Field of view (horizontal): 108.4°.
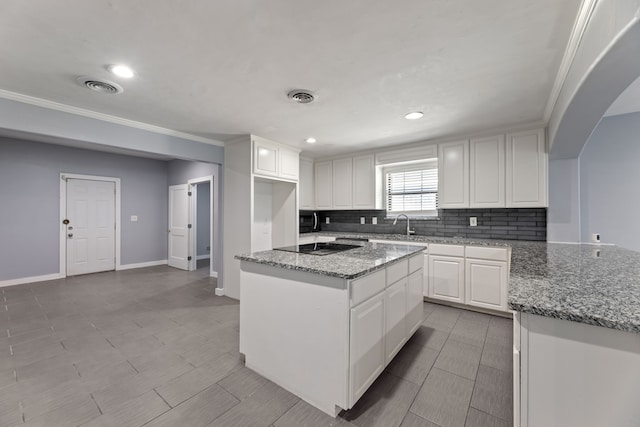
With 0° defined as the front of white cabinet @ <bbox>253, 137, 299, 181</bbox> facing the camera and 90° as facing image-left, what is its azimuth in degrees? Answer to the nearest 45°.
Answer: approximately 315°

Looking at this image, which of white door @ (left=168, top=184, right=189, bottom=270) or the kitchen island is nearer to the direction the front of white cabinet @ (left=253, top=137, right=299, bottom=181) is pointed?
the kitchen island

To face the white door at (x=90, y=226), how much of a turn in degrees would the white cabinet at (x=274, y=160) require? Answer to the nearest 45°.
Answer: approximately 180°

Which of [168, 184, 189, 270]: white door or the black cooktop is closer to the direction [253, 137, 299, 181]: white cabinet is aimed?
the black cooktop

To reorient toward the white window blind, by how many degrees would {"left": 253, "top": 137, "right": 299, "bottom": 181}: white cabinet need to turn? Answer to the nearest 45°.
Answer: approximately 45° to its left

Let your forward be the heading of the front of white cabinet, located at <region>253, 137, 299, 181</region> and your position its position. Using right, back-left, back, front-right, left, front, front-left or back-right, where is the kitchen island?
front-right

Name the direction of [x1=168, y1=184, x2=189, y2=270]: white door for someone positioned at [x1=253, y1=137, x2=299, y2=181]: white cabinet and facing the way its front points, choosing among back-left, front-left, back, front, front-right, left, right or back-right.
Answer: back

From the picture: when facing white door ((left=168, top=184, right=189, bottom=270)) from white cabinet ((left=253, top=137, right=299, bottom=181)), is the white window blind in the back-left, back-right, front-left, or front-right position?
back-right
